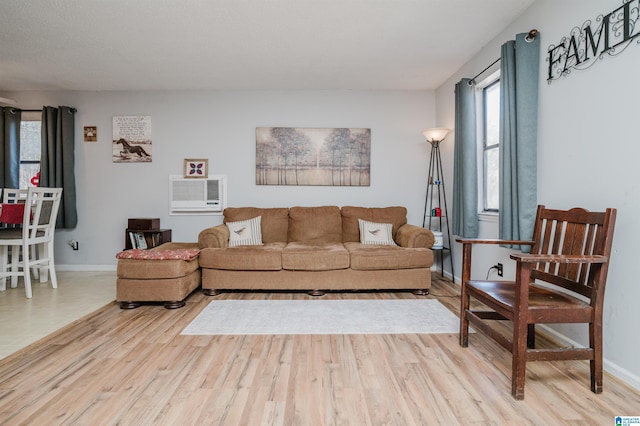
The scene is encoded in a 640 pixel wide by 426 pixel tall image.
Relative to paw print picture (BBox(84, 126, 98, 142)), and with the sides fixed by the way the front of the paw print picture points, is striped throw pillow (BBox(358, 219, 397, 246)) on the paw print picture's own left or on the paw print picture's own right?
on the paw print picture's own left

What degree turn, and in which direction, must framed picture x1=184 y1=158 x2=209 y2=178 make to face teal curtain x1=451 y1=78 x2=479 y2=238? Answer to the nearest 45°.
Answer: approximately 45° to its left

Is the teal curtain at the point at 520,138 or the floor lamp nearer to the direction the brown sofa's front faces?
the teal curtain

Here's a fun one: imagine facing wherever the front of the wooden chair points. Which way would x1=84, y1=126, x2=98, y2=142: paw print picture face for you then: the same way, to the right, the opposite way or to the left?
to the left

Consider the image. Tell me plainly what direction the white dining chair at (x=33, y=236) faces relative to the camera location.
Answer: facing away from the viewer and to the left of the viewer

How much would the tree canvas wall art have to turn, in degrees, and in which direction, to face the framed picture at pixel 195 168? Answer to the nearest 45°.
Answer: approximately 90° to its right

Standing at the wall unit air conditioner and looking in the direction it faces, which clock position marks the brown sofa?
The brown sofa is roughly at 11 o'clock from the wall unit air conditioner.

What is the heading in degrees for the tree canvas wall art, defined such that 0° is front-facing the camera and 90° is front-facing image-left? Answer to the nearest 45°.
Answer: approximately 0°
